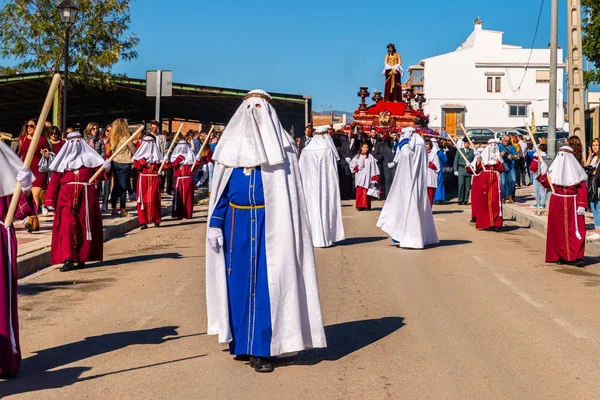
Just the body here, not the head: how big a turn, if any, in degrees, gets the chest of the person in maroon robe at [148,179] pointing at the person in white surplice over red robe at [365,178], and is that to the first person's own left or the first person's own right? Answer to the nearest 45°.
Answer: approximately 135° to the first person's own left

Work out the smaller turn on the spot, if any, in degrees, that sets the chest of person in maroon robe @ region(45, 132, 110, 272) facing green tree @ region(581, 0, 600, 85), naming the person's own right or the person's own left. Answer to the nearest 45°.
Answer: approximately 135° to the person's own left

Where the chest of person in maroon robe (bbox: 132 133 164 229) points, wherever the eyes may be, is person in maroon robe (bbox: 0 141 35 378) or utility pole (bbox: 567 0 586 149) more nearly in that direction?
the person in maroon robe

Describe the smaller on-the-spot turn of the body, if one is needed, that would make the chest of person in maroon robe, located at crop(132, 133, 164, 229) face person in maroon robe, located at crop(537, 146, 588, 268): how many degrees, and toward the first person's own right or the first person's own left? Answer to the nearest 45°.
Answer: approximately 45° to the first person's own left

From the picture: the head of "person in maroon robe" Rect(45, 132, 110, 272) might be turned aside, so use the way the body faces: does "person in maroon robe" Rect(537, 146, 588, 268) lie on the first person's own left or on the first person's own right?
on the first person's own left

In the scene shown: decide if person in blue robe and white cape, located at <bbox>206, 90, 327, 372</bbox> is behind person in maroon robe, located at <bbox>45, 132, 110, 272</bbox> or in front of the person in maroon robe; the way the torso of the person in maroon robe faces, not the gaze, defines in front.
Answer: in front

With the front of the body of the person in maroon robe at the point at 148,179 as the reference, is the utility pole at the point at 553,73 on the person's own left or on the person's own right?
on the person's own left

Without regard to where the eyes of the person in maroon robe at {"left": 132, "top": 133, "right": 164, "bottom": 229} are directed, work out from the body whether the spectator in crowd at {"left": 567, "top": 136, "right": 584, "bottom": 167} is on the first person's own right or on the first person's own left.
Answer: on the first person's own left

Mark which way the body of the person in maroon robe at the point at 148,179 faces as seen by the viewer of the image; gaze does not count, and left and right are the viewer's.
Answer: facing the viewer

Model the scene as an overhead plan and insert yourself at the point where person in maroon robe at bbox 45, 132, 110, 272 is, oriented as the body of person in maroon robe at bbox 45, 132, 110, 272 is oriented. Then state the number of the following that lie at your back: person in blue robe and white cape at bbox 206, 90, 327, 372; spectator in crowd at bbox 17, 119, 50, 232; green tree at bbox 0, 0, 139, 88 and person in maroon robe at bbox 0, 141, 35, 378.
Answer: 2

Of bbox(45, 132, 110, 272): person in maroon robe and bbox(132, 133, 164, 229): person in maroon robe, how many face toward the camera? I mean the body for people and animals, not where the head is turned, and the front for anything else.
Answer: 2

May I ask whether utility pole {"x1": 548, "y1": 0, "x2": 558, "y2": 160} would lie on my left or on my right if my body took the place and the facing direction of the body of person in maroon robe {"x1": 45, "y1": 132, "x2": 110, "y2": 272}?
on my left

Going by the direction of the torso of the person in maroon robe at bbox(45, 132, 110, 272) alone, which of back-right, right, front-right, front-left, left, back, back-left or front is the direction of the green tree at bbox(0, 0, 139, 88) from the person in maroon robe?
back
